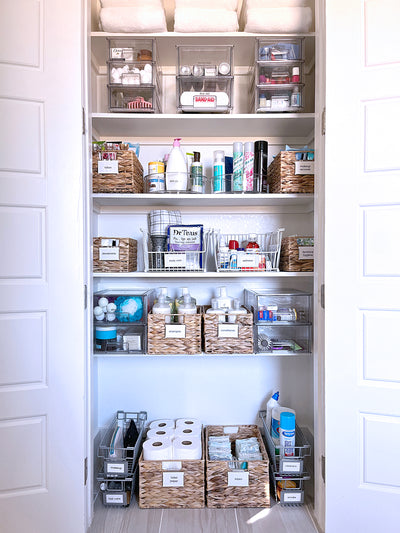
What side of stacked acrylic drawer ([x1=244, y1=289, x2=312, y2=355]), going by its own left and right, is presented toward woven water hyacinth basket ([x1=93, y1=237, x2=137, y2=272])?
right

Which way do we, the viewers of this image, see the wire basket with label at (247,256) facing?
facing the viewer

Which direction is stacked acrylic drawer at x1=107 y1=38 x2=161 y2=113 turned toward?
toward the camera

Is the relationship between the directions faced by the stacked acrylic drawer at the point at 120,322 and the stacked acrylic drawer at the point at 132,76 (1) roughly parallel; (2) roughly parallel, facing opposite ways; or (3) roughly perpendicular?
roughly parallel

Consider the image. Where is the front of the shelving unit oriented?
toward the camera

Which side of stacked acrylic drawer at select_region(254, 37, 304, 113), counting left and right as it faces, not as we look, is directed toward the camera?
front

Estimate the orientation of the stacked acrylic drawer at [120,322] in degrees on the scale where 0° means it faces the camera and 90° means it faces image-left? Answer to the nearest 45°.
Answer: approximately 0°

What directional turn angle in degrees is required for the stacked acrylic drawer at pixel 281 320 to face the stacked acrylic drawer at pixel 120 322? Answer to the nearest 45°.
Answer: approximately 90° to its right
